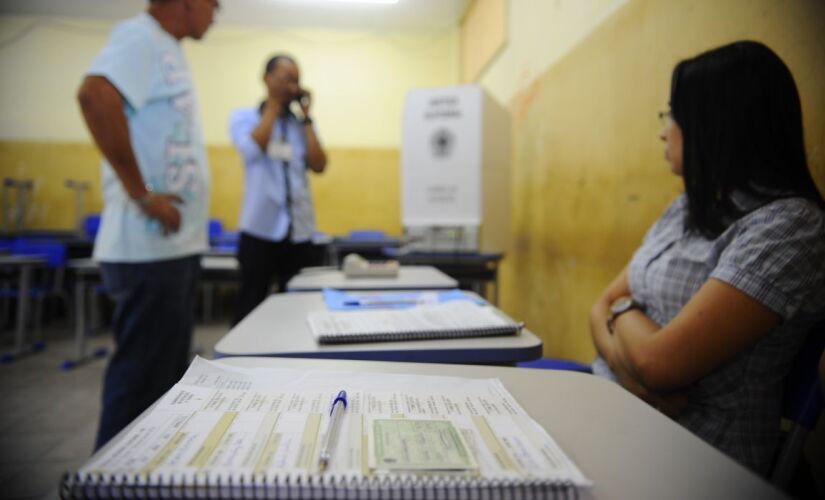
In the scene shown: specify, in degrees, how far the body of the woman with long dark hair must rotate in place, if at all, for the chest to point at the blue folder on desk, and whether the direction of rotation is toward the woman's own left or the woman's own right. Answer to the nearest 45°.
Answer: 0° — they already face it

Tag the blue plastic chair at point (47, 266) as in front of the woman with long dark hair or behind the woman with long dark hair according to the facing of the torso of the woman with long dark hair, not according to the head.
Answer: in front

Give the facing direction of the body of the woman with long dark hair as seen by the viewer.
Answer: to the viewer's left

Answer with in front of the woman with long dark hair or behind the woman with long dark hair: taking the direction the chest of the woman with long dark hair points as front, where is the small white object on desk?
in front

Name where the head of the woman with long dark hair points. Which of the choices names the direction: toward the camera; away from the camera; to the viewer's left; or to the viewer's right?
to the viewer's left

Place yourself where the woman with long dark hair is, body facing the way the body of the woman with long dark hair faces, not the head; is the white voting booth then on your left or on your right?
on your right

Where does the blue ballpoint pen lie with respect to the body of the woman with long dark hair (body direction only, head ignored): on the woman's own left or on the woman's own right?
on the woman's own left
